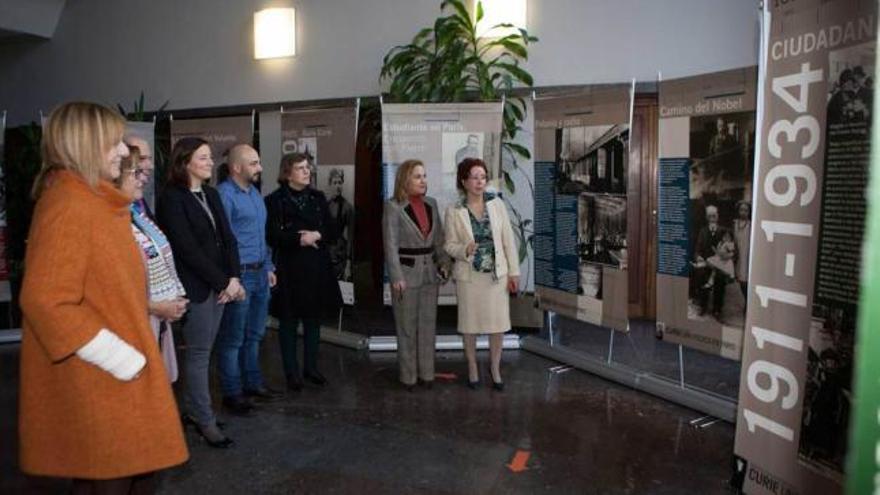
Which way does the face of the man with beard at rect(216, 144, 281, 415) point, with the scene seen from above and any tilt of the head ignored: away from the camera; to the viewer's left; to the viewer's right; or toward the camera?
to the viewer's right

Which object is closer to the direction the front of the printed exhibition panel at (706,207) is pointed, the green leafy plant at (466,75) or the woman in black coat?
the woman in black coat

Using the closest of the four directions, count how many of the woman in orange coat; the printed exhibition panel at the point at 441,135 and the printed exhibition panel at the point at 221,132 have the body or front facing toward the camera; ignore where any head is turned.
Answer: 2

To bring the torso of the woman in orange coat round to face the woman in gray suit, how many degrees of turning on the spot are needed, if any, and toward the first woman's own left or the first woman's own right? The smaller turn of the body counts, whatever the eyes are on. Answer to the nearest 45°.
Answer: approximately 45° to the first woman's own left

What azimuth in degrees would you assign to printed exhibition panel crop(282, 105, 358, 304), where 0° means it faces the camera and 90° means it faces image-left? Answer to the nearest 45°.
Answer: approximately 45°

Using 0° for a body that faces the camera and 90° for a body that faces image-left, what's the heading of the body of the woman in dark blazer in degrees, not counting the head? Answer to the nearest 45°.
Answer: approximately 315°

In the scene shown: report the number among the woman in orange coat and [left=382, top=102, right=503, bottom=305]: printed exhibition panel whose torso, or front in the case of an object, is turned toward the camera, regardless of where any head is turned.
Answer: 1

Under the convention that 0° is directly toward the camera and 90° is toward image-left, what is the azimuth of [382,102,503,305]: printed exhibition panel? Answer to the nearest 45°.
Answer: approximately 0°

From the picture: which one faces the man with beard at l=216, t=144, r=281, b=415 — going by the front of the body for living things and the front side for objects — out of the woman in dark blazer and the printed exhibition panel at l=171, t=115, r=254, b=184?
the printed exhibition panel

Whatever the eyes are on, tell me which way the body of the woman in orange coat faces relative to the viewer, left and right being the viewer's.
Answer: facing to the right of the viewer
